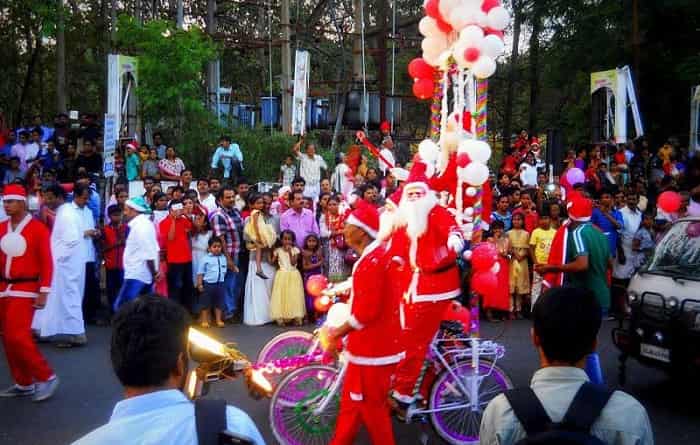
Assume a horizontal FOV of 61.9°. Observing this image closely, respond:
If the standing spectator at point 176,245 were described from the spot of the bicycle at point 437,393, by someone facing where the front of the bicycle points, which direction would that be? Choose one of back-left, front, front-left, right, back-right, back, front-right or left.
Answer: front-right

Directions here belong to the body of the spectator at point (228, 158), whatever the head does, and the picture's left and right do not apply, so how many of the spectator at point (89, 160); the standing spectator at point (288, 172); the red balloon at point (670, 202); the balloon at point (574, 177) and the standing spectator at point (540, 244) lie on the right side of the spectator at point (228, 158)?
1

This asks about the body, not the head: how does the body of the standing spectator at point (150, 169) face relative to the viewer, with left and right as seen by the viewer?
facing the viewer

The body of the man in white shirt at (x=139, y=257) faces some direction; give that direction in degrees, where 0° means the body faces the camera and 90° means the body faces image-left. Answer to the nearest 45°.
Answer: approximately 90°

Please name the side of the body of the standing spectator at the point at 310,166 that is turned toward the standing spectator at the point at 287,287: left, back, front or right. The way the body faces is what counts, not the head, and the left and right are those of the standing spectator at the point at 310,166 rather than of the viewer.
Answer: front

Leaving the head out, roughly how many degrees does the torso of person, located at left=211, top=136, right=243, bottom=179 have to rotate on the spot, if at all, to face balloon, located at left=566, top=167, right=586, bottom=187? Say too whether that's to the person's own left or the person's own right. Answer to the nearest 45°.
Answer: approximately 45° to the person's own left

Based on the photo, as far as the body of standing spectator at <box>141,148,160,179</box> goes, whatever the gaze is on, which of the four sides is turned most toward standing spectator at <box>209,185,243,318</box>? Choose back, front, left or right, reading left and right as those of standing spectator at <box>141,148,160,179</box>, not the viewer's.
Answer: front

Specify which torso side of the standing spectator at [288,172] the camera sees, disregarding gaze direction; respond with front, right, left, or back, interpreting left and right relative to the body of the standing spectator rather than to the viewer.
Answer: front

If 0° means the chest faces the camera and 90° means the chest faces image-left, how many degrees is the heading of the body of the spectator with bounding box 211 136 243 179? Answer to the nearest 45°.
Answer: approximately 0°

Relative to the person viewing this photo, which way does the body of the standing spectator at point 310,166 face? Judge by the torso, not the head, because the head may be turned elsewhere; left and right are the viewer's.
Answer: facing the viewer

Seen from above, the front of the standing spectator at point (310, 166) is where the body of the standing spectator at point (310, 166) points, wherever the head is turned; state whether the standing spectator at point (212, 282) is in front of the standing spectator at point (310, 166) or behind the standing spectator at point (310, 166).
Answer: in front

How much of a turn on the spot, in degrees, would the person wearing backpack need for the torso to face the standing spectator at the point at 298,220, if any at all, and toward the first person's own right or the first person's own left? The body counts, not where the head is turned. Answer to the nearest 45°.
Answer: approximately 45° to the first person's own left

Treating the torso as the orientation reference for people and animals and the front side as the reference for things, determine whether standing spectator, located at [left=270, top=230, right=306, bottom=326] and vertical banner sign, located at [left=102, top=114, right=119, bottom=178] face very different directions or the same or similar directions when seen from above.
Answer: same or similar directions

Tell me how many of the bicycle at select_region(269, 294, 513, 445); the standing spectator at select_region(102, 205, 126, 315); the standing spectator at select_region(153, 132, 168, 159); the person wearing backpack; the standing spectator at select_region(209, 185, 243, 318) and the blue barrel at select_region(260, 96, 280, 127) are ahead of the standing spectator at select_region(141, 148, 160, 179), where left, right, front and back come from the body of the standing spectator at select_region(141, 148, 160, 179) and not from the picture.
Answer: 4

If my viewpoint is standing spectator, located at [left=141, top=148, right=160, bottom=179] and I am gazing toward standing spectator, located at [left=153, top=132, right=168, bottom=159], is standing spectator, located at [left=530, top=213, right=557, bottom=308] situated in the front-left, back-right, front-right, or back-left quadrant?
back-right

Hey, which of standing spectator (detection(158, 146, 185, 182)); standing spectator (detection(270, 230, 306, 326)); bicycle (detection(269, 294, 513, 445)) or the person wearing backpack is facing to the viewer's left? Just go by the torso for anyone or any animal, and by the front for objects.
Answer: the bicycle

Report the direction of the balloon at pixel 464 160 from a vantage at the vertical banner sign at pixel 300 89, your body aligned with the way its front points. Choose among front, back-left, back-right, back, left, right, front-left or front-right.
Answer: front

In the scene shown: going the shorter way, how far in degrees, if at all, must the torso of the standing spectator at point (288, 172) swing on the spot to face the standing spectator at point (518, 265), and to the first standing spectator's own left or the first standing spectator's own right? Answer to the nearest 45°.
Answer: approximately 45° to the first standing spectator's own left

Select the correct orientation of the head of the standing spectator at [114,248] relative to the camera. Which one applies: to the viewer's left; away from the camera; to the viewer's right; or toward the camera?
toward the camera
